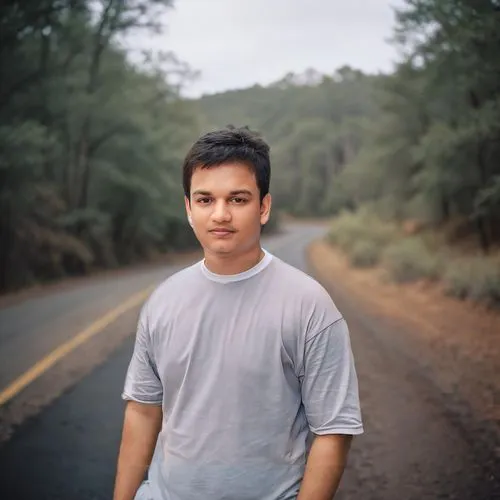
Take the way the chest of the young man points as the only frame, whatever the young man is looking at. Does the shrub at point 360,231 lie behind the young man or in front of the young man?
behind

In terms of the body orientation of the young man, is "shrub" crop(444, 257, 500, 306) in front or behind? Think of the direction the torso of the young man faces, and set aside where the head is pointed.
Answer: behind

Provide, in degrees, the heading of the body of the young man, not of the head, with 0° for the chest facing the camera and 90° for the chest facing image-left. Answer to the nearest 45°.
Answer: approximately 0°

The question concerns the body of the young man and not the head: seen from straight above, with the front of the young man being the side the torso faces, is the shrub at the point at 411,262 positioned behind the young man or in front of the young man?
behind

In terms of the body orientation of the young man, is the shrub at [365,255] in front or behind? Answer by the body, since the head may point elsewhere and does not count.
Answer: behind
